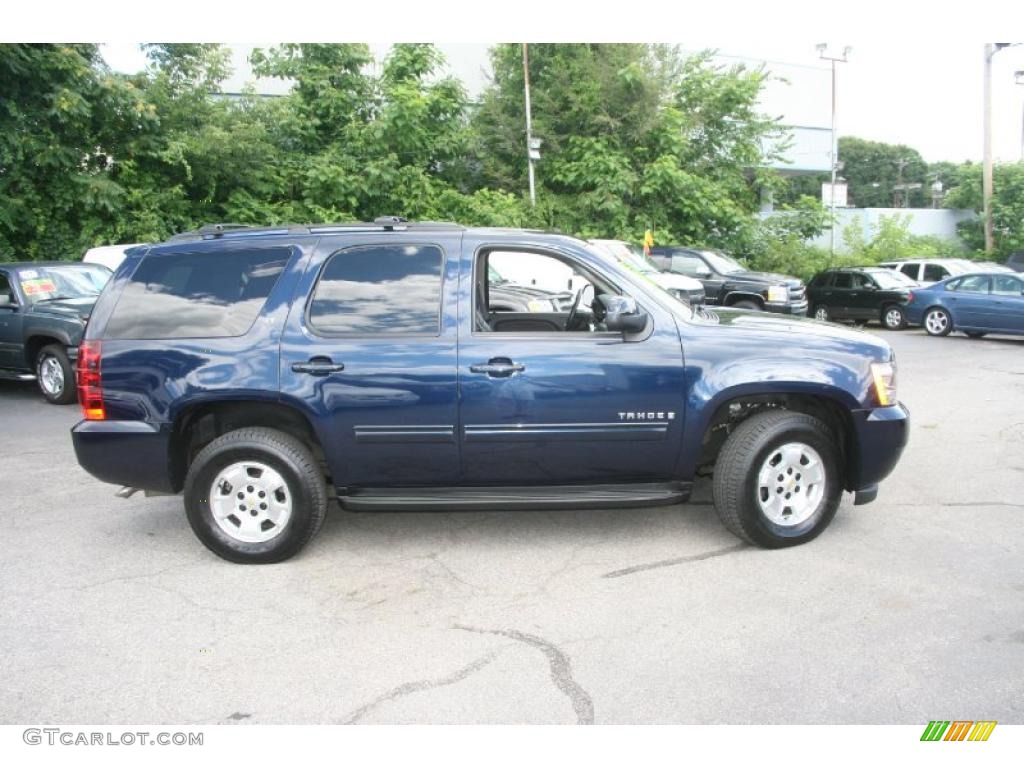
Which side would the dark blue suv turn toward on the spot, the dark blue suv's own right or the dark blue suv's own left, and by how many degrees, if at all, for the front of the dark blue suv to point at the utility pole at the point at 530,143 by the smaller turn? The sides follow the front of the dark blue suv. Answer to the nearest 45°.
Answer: approximately 90° to the dark blue suv's own left

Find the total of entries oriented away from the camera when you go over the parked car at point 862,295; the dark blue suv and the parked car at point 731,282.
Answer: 0

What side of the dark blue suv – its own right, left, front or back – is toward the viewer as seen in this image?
right

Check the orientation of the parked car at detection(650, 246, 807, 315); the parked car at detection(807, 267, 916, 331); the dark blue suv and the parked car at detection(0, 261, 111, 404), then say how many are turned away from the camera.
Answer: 0

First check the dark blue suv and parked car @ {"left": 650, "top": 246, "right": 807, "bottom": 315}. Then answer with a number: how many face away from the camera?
0

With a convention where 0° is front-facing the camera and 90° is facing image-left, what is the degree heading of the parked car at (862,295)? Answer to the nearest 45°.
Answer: approximately 315°

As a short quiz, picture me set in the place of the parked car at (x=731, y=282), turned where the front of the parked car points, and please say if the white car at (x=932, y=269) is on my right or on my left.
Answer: on my left

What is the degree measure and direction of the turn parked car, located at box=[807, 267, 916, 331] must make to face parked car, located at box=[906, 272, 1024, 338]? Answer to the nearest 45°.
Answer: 0° — it already faces it

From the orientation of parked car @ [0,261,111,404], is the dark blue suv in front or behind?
in front

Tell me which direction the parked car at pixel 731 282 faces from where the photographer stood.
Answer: facing the viewer and to the right of the viewer

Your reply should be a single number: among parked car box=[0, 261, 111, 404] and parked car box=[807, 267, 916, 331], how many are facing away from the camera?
0

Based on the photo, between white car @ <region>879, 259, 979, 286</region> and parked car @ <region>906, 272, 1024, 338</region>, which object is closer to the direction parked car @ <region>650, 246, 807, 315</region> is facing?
the parked car

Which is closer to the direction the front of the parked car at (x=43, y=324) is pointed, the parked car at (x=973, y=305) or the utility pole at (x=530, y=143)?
the parked car
